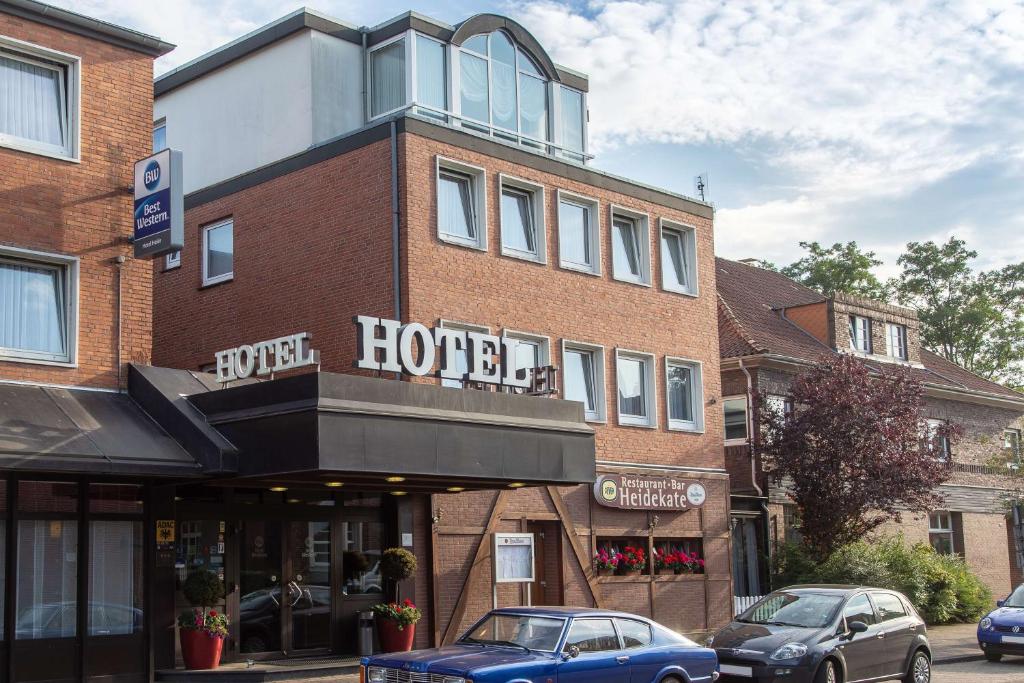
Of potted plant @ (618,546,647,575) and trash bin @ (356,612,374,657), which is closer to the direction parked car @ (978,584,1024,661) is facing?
the trash bin

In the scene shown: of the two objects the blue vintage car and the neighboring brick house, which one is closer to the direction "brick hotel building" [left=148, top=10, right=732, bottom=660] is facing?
the blue vintage car

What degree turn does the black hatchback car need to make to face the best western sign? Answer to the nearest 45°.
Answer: approximately 45° to its right

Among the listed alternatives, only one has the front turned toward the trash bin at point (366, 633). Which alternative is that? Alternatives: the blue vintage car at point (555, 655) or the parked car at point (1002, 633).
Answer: the parked car

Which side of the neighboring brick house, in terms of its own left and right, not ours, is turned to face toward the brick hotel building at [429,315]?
right

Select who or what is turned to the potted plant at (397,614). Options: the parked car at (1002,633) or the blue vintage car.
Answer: the parked car

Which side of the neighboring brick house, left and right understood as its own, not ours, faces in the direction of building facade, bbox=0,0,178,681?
right

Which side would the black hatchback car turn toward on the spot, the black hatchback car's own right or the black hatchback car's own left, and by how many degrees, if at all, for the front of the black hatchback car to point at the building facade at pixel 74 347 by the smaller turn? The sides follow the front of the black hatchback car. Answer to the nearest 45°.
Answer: approximately 45° to the black hatchback car's own right

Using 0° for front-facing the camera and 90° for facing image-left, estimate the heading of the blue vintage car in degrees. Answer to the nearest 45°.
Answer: approximately 45°

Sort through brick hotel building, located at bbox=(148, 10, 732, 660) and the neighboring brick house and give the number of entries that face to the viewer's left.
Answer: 0

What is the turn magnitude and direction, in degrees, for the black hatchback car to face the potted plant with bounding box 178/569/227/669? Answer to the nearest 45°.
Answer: approximately 45° to its right

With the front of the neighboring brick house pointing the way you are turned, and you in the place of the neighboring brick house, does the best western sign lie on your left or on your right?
on your right

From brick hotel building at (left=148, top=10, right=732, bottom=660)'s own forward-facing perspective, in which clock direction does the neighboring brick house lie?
The neighboring brick house is roughly at 9 o'clock from the brick hotel building.

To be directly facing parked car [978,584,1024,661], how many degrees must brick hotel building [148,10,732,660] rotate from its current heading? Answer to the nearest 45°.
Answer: approximately 45° to its left

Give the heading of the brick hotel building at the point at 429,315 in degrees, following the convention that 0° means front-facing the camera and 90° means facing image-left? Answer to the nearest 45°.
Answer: approximately 315°

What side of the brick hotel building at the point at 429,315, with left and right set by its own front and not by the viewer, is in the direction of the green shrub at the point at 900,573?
left
